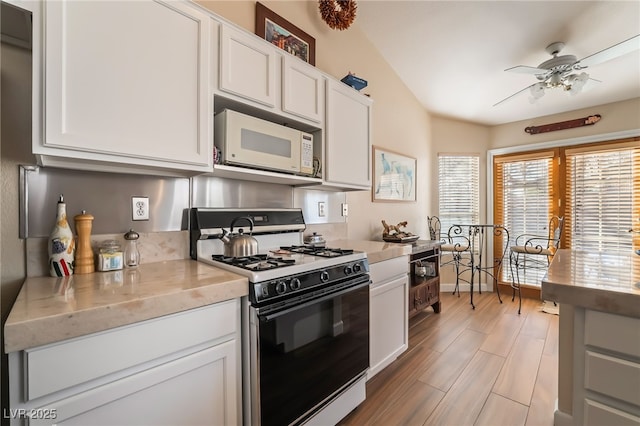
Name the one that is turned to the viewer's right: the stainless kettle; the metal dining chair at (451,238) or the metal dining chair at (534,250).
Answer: the metal dining chair at (451,238)

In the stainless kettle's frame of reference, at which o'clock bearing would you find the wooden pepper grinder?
The wooden pepper grinder is roughly at 12 o'clock from the stainless kettle.

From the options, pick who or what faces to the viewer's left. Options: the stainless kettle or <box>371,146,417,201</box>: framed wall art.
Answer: the stainless kettle

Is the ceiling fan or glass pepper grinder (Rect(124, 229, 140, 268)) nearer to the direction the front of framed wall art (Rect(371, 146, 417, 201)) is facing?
the ceiling fan

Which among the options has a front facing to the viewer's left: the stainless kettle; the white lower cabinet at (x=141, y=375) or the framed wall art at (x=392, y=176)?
the stainless kettle

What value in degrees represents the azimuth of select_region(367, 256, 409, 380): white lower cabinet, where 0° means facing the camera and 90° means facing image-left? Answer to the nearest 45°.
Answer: approximately 315°

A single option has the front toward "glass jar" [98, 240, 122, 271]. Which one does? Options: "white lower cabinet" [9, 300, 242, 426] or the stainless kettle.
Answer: the stainless kettle

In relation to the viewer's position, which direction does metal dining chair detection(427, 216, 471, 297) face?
facing to the right of the viewer

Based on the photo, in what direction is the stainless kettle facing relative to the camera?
to the viewer's left

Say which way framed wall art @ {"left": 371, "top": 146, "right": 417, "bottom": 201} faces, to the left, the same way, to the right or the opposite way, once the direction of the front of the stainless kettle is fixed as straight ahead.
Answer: to the left

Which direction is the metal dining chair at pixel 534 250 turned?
to the viewer's left

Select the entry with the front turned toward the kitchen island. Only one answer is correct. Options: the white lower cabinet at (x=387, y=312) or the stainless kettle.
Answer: the white lower cabinet

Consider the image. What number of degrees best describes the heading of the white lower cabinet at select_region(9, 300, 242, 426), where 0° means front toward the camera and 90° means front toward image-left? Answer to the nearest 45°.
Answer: approximately 315°

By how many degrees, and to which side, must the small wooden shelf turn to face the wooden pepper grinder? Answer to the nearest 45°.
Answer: approximately 90° to its right

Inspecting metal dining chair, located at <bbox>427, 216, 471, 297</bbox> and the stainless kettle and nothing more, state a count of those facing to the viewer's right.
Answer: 1
